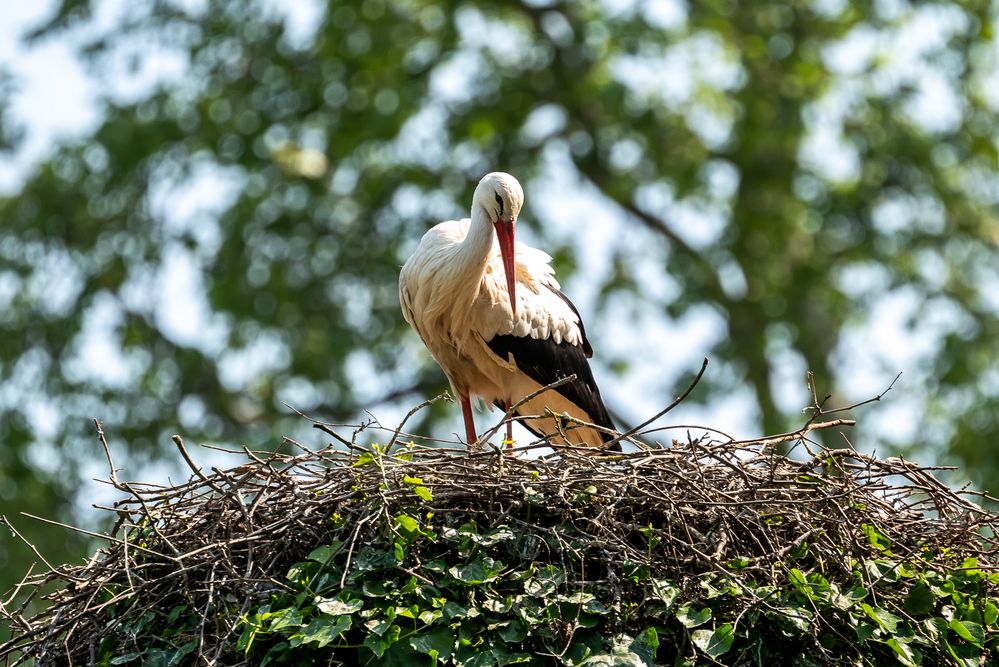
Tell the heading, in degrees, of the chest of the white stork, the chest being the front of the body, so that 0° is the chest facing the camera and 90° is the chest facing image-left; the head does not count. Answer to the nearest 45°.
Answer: approximately 45°
